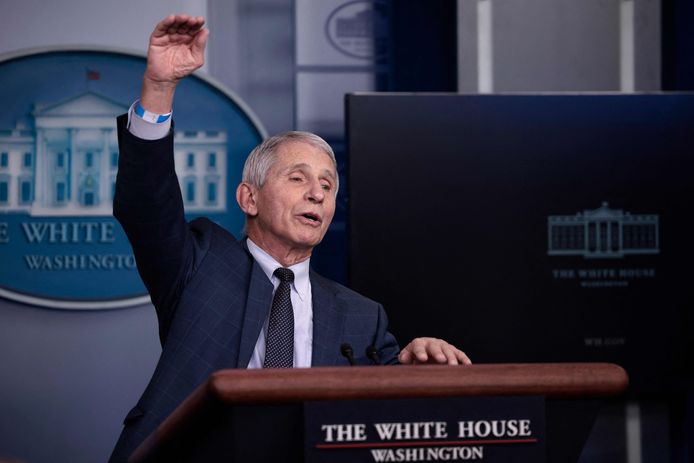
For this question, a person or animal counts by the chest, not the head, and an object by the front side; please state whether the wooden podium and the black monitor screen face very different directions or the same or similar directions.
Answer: same or similar directions

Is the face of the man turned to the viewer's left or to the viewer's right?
to the viewer's right

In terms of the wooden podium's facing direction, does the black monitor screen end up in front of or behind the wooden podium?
behind

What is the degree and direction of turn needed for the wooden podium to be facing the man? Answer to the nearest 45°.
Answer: approximately 180°

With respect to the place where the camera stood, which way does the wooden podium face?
facing the viewer

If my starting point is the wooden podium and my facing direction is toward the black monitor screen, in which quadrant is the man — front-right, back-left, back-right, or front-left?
front-left

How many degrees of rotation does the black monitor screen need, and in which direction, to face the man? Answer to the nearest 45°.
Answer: approximately 45° to its right

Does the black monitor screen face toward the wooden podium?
yes

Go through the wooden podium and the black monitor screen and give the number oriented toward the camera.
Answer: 2
